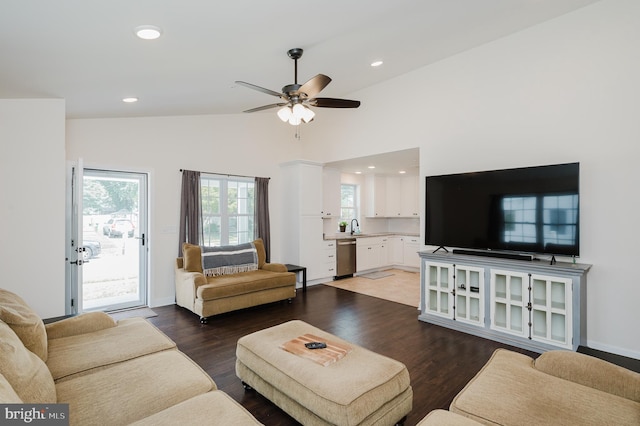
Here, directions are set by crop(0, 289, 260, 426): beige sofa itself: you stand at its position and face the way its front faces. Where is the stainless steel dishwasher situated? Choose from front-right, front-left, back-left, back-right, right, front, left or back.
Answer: front-left

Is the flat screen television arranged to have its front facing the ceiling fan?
yes

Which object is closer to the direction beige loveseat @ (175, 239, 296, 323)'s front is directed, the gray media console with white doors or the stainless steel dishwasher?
the gray media console with white doors

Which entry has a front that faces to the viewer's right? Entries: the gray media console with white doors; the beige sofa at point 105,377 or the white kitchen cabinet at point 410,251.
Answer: the beige sofa

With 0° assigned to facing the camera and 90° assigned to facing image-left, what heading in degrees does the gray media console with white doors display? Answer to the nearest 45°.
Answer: approximately 45°

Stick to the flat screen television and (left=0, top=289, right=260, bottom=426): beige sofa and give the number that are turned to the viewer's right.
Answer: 1

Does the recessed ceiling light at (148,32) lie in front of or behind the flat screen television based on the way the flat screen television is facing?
in front

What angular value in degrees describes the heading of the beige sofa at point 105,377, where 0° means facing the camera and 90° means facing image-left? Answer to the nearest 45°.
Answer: approximately 270°

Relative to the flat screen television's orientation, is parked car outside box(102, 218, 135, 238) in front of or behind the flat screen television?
in front

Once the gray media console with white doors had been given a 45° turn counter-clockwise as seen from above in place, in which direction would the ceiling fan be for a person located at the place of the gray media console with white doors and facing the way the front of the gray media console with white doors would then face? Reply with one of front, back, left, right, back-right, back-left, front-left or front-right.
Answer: front-right

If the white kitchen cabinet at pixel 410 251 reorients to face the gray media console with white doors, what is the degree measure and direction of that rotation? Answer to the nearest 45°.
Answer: approximately 45° to its left

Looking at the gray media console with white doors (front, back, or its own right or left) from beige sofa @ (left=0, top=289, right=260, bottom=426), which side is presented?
front

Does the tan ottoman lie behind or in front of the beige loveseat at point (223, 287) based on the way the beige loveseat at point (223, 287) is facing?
in front

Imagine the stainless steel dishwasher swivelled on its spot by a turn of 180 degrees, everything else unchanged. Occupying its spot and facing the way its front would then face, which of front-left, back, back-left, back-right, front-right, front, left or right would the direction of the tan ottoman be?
back-left

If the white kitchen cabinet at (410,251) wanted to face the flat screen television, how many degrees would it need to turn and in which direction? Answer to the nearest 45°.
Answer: approximately 45° to its left

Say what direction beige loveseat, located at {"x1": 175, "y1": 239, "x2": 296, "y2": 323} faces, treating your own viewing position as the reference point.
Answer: facing the viewer and to the right of the viewer
